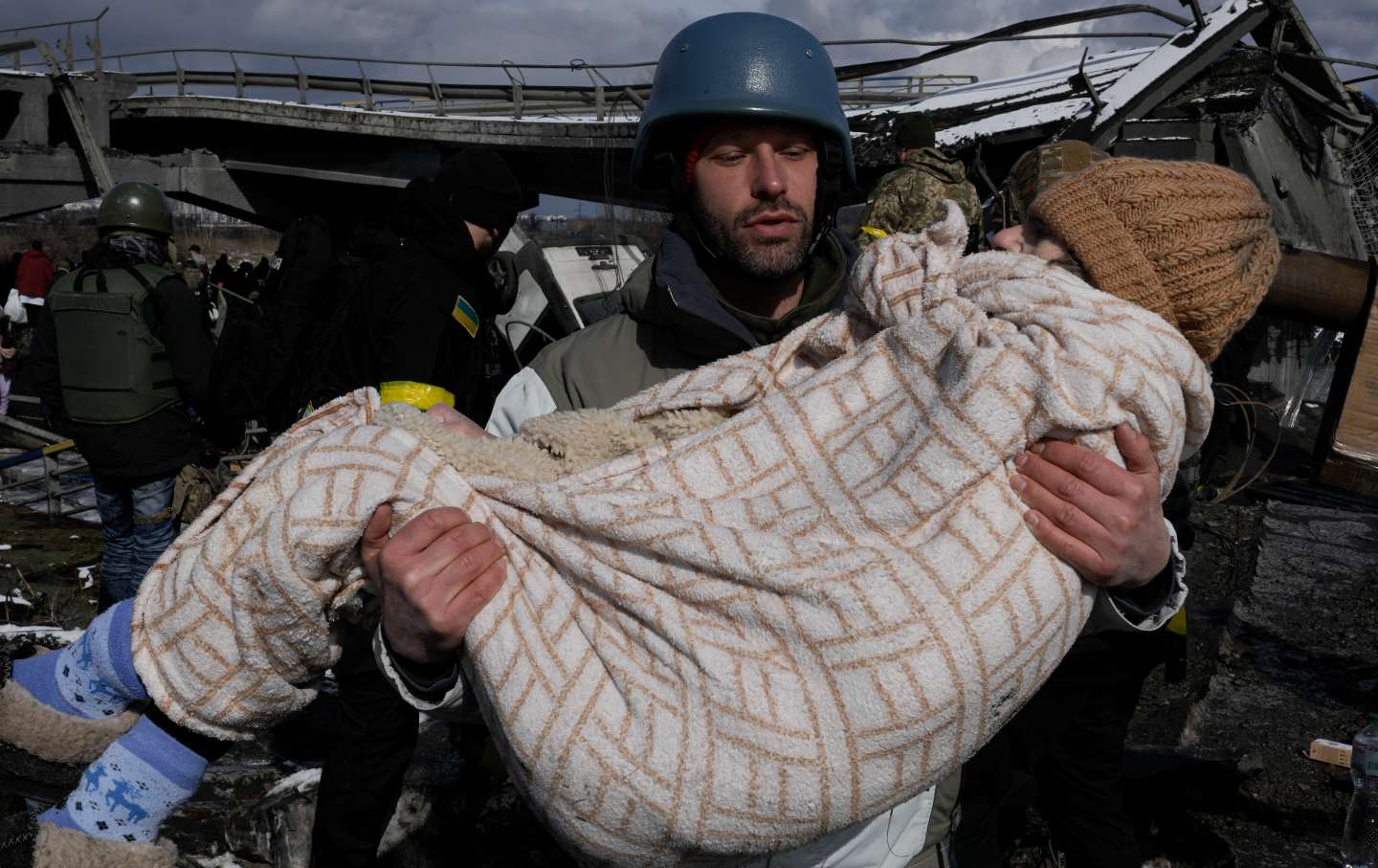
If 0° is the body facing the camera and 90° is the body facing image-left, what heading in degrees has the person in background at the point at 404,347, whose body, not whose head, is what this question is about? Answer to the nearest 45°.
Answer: approximately 270°

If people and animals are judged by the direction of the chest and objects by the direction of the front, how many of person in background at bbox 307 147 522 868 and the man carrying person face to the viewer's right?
1

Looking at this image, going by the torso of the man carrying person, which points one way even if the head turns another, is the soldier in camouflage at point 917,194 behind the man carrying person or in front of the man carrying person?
behind

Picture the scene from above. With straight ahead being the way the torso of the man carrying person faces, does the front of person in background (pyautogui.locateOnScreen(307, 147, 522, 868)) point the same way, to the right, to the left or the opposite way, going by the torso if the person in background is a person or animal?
to the left

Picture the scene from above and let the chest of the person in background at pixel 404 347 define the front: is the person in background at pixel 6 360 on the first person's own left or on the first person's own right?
on the first person's own left

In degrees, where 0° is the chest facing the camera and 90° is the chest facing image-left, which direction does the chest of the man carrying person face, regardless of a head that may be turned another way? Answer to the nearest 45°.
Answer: approximately 0°

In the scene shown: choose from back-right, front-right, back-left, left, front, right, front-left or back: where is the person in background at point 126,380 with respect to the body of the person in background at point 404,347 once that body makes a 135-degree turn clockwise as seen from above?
right

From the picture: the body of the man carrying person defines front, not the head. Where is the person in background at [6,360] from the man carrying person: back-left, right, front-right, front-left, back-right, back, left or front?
back-right
